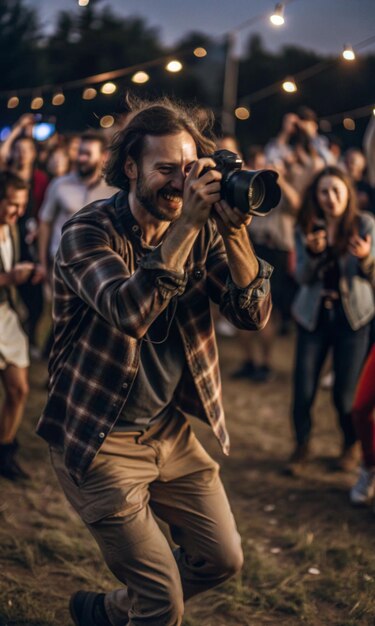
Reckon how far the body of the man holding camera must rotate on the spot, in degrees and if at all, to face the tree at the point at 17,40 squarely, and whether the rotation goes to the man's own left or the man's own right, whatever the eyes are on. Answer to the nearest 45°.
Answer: approximately 135° to the man's own left

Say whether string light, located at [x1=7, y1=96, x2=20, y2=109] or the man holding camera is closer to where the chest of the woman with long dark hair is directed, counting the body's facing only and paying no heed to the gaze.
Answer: the man holding camera

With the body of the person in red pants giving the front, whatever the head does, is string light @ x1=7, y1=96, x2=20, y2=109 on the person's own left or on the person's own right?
on the person's own right

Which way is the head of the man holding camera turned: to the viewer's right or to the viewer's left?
to the viewer's right

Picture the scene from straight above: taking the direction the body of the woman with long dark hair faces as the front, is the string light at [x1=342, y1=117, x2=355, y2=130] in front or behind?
behind

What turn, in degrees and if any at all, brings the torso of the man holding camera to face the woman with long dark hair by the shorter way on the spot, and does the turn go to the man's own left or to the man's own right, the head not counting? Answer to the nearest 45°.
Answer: approximately 90° to the man's own left

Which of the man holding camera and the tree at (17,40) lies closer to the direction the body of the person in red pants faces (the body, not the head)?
the man holding camera

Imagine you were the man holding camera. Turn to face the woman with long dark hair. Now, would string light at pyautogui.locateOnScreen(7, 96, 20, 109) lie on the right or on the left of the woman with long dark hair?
left

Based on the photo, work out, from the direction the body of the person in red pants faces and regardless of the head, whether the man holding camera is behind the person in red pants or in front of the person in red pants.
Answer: in front
